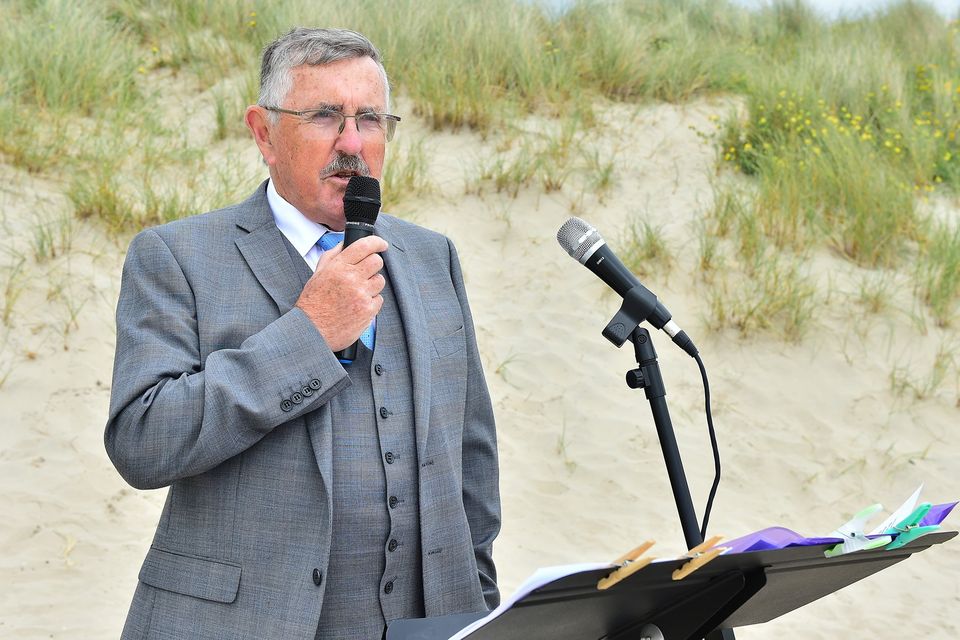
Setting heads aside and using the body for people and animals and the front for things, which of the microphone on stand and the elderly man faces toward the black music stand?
the elderly man

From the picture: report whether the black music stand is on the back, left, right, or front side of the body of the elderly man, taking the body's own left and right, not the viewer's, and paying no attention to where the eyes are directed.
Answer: front

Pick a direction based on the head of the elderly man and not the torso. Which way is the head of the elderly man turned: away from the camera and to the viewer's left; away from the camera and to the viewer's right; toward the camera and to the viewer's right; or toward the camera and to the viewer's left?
toward the camera and to the viewer's right

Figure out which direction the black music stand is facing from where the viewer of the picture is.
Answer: facing away from the viewer and to the left of the viewer

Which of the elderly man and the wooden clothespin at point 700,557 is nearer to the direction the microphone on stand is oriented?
the elderly man

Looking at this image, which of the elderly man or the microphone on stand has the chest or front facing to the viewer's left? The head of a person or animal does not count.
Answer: the microphone on stand

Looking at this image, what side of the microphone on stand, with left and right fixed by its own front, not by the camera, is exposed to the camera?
left

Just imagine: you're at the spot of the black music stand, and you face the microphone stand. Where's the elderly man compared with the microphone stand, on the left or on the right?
left

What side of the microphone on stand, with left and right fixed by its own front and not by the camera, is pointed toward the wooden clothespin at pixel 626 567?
left

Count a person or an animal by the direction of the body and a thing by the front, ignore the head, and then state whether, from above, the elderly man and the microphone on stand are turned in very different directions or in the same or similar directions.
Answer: very different directions

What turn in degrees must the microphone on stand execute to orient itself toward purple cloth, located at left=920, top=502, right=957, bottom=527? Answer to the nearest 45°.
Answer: approximately 135° to its left

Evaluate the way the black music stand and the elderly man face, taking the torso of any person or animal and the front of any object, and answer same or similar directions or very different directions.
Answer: very different directions

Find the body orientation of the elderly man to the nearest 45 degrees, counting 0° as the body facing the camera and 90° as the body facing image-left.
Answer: approximately 315°

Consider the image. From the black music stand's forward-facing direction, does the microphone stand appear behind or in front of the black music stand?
in front

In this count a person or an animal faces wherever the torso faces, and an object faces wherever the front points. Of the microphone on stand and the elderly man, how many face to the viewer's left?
1

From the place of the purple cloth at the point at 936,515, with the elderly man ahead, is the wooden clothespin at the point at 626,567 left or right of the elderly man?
left
